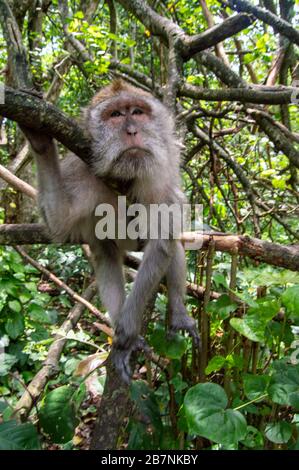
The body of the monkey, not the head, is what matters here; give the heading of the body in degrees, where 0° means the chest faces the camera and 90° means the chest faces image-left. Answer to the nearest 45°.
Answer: approximately 0°
